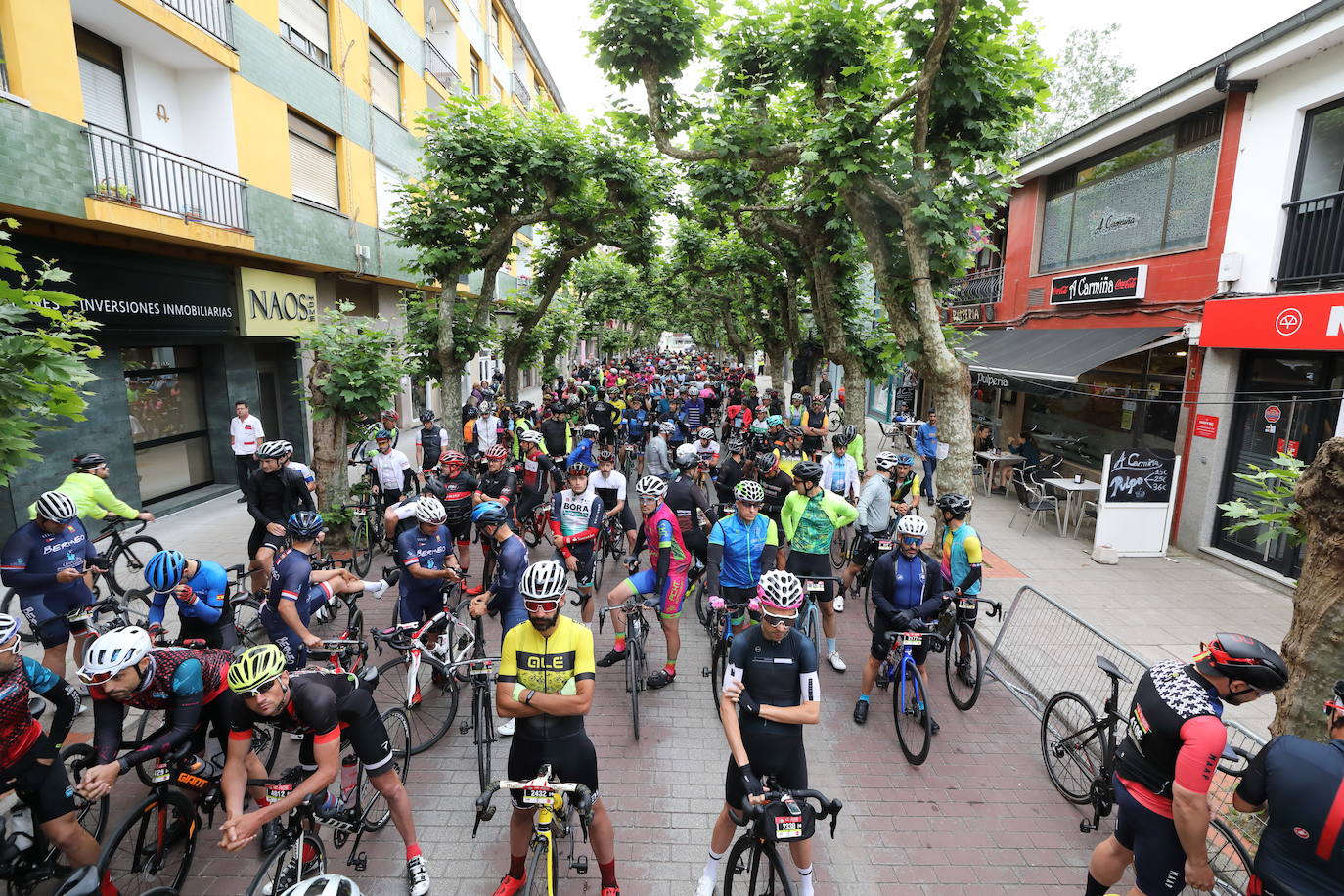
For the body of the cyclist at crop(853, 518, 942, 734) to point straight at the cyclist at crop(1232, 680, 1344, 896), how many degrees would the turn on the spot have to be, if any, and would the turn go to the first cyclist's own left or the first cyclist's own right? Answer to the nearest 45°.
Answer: approximately 45° to the first cyclist's own left

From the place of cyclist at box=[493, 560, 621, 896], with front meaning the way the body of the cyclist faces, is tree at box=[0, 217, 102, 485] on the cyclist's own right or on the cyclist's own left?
on the cyclist's own right

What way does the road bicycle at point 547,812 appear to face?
toward the camera

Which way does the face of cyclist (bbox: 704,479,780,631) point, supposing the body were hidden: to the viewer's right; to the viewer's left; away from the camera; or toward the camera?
toward the camera

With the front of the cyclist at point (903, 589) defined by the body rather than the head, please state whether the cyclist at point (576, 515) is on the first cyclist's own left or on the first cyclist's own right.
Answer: on the first cyclist's own right

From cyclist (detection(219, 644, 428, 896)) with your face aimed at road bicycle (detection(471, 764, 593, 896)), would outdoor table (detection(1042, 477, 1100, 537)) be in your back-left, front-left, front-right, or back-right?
front-left

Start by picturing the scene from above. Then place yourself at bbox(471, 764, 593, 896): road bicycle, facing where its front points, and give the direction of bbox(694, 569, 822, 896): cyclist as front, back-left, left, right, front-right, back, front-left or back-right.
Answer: left

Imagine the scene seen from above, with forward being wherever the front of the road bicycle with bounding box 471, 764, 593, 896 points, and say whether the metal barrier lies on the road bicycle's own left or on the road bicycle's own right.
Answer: on the road bicycle's own left

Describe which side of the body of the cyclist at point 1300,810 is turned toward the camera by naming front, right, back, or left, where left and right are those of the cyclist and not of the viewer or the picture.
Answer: back

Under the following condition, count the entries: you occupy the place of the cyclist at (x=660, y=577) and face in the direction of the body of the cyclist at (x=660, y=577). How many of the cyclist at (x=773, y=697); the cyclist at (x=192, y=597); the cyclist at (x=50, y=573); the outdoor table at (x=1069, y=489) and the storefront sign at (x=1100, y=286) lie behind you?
2

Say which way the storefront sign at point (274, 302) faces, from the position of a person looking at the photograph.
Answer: facing the viewer and to the right of the viewer

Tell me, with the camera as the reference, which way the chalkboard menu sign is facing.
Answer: facing the viewer

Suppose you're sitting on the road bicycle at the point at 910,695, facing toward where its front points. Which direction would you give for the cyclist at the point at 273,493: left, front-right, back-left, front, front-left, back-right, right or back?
right

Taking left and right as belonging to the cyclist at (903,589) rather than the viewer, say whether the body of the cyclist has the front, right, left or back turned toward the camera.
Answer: front

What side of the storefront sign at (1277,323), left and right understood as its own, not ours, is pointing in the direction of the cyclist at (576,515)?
front
